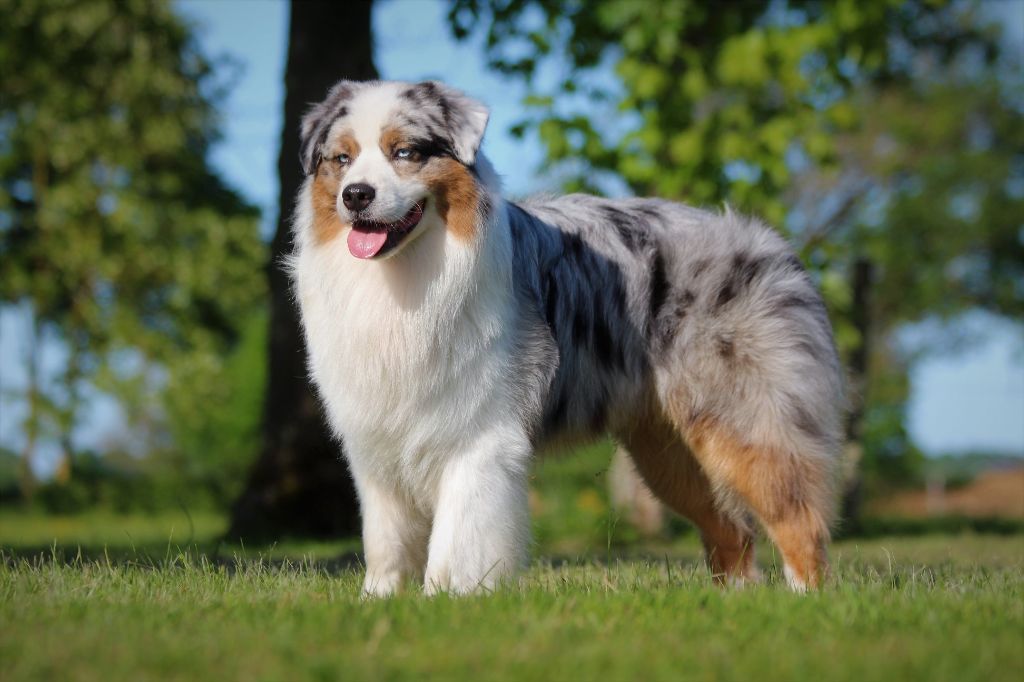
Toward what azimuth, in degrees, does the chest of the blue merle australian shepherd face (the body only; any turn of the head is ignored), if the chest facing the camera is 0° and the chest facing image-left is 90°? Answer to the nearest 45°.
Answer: approximately 45°
